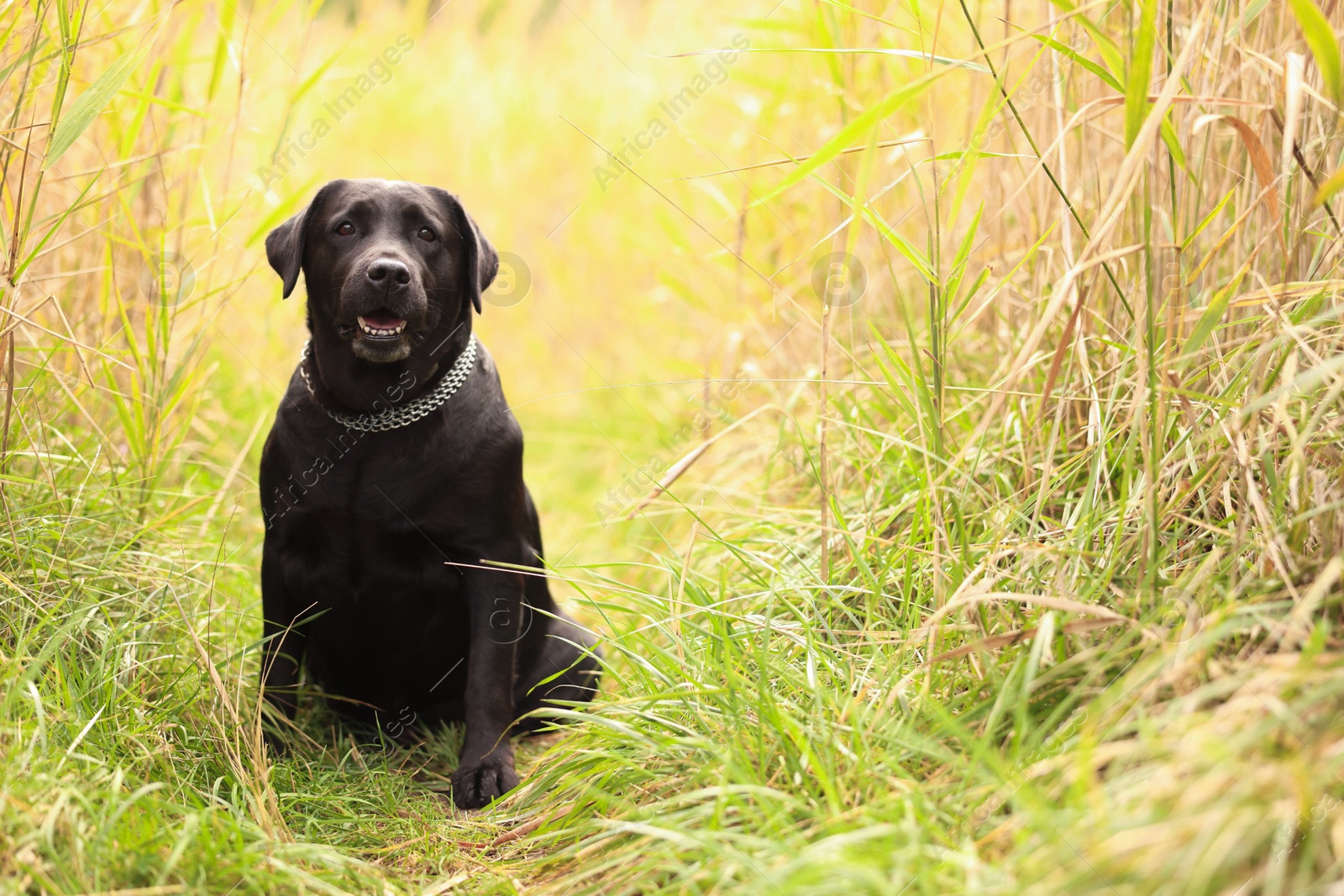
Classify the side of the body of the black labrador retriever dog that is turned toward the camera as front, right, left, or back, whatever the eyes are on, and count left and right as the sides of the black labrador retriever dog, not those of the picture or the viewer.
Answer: front
